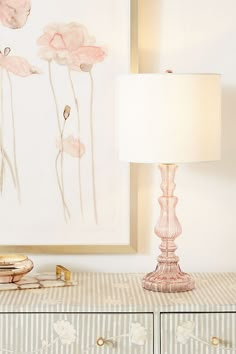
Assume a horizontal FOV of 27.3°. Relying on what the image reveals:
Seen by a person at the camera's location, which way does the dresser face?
facing the viewer

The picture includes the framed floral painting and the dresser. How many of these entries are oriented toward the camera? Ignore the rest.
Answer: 2
